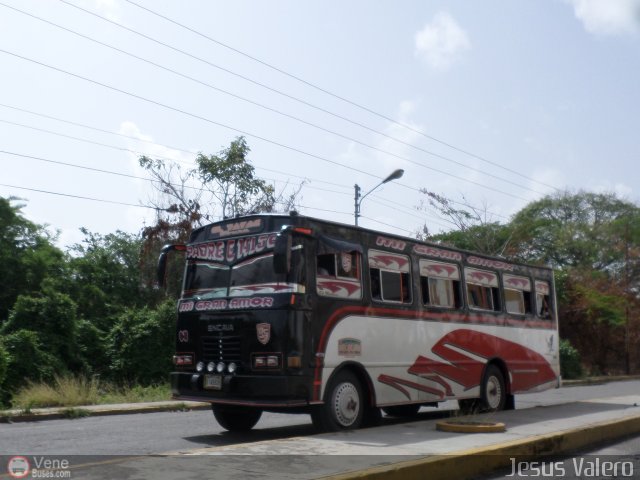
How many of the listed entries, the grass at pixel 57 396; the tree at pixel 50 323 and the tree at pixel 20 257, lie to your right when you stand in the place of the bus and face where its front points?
3

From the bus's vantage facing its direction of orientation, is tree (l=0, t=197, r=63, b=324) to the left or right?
on its right

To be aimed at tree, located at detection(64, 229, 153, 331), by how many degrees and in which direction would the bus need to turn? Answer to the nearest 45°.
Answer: approximately 90° to its right

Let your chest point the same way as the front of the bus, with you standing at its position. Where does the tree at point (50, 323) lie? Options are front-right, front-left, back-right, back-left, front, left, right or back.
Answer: right

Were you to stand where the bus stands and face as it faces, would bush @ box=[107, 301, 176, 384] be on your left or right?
on your right

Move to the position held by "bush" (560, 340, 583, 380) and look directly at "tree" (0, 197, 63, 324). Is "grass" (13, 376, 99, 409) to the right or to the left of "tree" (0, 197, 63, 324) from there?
left

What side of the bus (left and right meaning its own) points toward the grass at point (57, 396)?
right

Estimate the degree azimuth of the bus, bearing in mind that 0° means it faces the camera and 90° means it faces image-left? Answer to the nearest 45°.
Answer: approximately 45°
